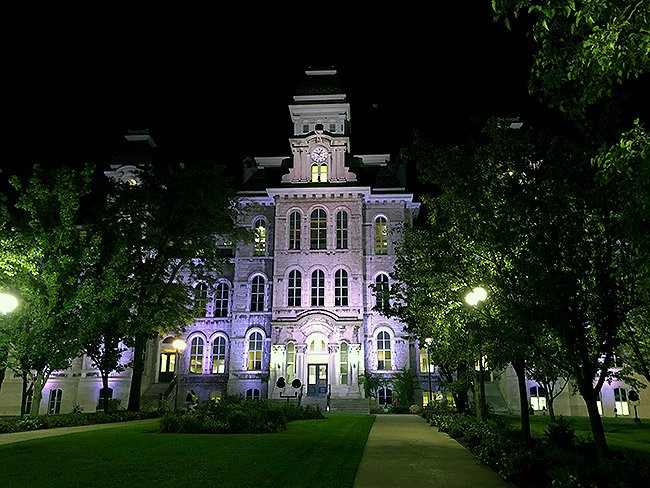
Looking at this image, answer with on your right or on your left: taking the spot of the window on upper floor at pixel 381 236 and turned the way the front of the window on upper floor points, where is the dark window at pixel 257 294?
on your right

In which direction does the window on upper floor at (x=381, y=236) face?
toward the camera

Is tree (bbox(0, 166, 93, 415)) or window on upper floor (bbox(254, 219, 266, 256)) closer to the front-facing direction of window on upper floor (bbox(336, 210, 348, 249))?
the tree

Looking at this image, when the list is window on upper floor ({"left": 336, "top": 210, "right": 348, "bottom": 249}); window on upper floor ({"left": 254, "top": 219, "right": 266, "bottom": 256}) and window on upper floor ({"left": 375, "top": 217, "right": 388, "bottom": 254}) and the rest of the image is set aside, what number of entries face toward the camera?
3

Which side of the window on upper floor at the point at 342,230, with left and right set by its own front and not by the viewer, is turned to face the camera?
front

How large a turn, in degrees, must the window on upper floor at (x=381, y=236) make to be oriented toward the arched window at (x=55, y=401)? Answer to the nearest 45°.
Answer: approximately 90° to its right

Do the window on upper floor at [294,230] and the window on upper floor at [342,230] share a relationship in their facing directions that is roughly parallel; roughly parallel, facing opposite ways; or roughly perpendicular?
roughly parallel

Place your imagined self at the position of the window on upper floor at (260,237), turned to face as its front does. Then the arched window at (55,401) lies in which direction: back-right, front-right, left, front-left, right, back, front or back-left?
right

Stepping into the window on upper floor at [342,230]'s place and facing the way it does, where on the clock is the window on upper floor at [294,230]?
the window on upper floor at [294,230] is roughly at 3 o'clock from the window on upper floor at [342,230].

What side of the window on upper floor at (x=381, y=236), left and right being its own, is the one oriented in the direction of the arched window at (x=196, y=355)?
right

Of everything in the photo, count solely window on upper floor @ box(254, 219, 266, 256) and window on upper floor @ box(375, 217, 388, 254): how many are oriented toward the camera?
2

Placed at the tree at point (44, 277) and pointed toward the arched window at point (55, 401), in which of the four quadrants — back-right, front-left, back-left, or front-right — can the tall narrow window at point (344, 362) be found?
front-right

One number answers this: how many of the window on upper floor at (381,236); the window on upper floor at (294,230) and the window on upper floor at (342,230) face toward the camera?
3

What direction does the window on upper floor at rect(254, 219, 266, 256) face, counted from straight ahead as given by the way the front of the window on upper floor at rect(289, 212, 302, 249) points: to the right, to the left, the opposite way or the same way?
the same way
